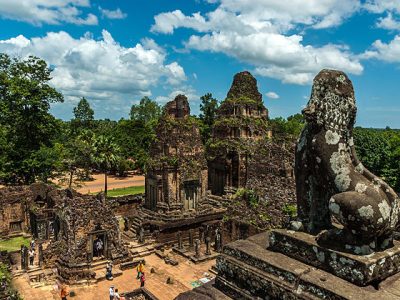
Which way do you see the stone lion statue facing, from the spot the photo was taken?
facing away from the viewer and to the left of the viewer

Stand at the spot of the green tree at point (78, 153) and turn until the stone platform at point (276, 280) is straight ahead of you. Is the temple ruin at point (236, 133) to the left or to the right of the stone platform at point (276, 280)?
left
